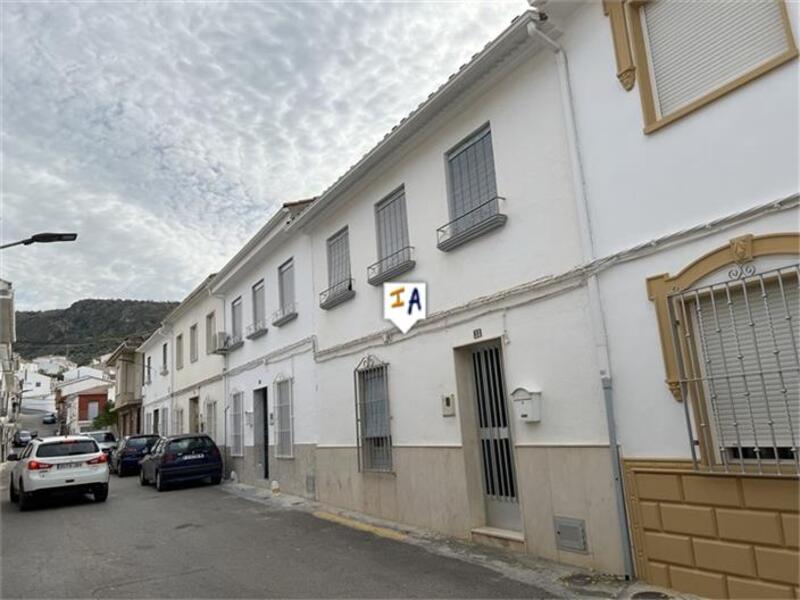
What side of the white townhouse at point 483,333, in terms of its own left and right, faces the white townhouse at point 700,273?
left

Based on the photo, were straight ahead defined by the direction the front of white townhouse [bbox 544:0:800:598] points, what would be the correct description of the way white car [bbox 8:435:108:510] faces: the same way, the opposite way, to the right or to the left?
to the right

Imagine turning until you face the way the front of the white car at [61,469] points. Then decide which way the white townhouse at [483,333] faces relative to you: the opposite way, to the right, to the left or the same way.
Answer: to the left

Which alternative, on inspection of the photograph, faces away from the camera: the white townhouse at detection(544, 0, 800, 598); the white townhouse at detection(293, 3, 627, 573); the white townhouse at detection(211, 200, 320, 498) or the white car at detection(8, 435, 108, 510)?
the white car

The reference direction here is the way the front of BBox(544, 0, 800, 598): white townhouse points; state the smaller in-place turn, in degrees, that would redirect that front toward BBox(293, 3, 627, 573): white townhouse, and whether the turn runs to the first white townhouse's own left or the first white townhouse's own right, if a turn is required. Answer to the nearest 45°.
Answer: approximately 90° to the first white townhouse's own right

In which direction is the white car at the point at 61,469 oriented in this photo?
away from the camera

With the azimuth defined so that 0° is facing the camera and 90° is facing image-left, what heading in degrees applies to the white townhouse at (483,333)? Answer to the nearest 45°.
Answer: approximately 45°

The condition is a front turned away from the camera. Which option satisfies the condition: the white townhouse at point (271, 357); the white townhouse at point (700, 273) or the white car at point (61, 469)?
the white car

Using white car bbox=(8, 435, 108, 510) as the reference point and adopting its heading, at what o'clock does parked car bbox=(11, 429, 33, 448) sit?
The parked car is roughly at 12 o'clock from the white car.

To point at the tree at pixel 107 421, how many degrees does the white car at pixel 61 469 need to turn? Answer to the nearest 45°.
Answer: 0° — it already faces it

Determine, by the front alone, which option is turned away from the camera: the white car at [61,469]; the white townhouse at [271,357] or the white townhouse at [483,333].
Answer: the white car

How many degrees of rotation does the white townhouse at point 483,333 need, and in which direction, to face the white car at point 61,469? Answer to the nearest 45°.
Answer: approximately 90° to its right

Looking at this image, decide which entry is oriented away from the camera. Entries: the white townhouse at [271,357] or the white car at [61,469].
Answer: the white car
